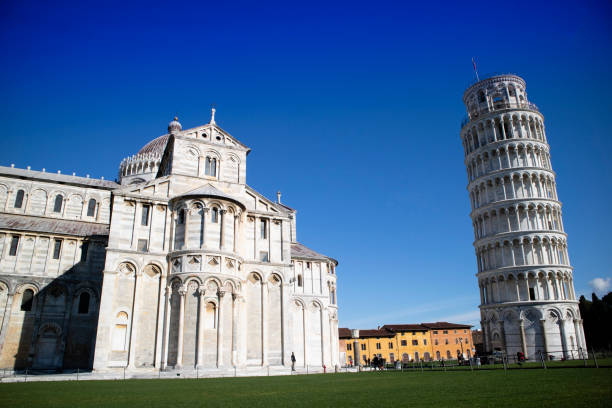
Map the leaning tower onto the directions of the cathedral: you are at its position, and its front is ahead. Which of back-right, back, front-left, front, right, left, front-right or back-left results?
back

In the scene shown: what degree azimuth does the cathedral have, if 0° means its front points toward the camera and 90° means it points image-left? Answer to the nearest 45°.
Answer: approximately 90°
